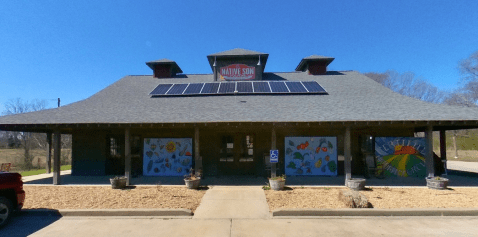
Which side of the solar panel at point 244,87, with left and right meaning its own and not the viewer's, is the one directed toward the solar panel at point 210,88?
right

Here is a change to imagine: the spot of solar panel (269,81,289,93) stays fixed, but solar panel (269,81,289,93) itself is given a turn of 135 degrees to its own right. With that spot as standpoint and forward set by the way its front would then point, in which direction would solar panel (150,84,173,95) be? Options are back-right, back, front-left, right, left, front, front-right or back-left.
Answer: front-left

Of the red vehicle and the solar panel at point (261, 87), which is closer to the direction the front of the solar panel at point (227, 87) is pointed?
the red vehicle

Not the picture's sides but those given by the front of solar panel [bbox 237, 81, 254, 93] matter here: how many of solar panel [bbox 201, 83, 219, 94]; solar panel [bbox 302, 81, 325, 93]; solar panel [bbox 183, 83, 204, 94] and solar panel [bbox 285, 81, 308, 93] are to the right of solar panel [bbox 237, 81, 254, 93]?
2

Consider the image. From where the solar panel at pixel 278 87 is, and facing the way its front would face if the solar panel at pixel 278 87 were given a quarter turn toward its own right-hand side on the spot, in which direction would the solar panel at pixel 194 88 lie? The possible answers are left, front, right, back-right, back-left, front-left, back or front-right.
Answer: front

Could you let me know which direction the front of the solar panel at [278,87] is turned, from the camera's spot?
facing the viewer

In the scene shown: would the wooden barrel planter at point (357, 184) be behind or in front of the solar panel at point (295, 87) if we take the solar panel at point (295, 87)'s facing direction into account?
in front

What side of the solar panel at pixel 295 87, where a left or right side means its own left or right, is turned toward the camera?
front

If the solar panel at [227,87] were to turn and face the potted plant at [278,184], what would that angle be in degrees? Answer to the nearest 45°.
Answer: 0° — it already faces it

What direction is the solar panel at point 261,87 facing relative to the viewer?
toward the camera

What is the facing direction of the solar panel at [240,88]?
toward the camera
